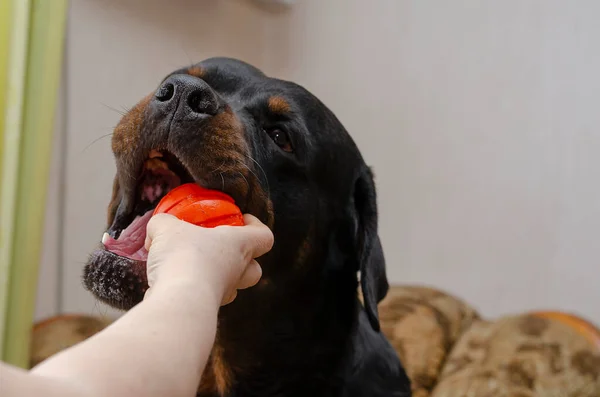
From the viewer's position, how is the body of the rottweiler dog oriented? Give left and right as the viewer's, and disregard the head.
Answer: facing the viewer and to the left of the viewer

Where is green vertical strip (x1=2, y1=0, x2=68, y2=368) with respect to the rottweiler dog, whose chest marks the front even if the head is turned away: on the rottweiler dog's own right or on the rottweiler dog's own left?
on the rottweiler dog's own right
